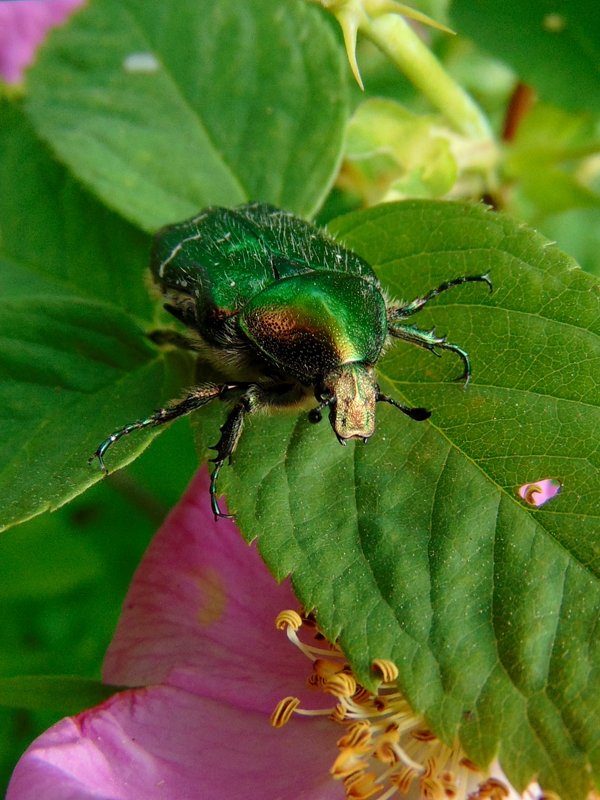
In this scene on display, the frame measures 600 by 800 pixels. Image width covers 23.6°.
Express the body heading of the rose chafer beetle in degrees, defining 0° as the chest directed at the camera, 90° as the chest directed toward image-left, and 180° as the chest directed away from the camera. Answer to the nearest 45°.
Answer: approximately 315°

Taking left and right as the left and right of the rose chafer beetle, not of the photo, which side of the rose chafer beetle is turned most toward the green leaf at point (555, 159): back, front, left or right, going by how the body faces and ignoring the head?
left
